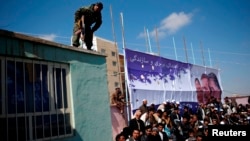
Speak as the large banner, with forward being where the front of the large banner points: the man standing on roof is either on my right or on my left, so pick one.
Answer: on my right

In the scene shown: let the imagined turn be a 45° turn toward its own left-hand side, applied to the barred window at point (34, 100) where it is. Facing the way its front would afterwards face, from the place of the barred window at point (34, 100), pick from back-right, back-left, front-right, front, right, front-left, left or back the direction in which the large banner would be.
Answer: front-left

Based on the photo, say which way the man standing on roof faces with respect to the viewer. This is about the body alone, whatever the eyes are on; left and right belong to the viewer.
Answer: facing the viewer and to the right of the viewer

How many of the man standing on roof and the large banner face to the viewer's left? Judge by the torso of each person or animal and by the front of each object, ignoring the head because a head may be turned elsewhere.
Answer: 0
